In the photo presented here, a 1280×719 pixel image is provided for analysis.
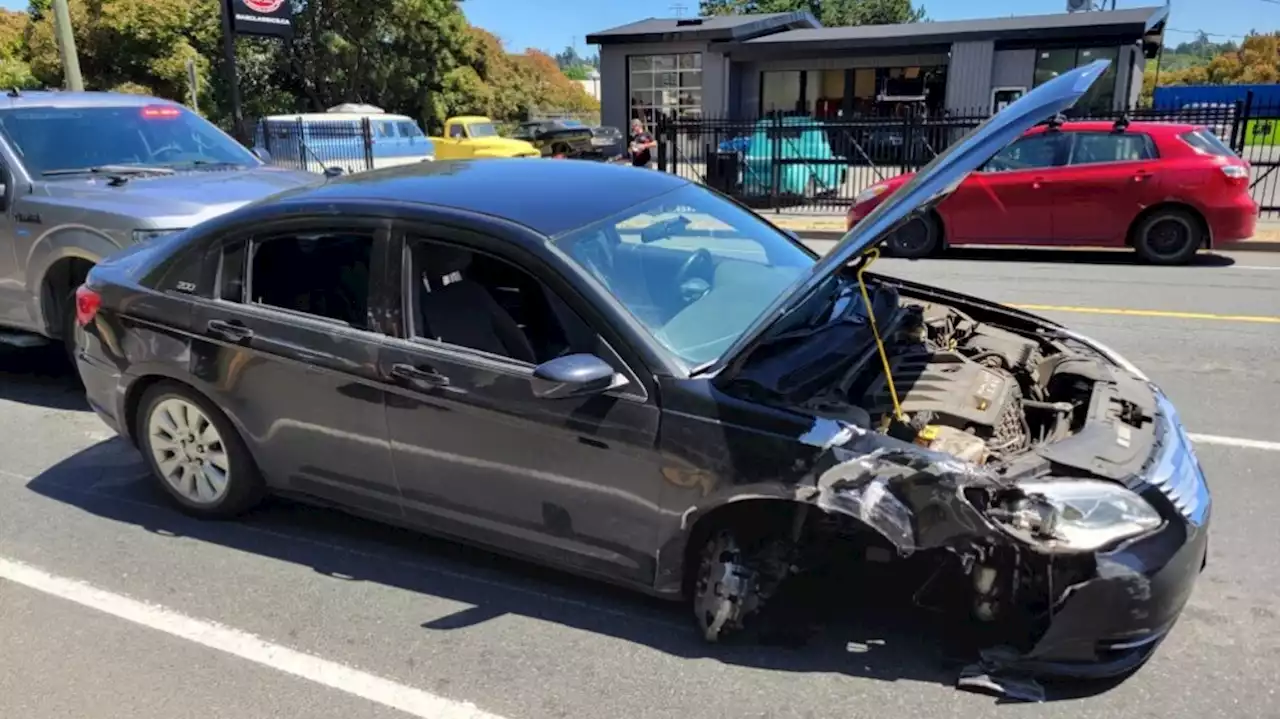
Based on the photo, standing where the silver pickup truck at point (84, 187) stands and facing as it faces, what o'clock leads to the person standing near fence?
The person standing near fence is roughly at 9 o'clock from the silver pickup truck.

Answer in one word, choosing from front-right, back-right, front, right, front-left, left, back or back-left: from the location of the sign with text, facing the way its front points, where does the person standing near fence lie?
front-left

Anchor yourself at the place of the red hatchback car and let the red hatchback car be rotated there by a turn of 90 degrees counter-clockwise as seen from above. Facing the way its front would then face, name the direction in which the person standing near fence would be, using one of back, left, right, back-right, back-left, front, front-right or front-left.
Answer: back-right

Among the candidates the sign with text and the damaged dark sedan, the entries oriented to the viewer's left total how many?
0

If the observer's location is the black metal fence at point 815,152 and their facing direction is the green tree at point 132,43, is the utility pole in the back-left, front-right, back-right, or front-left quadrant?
front-left

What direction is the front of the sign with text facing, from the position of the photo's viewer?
facing the viewer

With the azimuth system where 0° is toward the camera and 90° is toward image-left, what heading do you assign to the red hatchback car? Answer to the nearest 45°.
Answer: approximately 90°

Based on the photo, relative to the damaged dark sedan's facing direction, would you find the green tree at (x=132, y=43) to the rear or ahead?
to the rear

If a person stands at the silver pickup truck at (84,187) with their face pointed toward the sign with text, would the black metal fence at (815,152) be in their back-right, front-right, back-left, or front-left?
front-right

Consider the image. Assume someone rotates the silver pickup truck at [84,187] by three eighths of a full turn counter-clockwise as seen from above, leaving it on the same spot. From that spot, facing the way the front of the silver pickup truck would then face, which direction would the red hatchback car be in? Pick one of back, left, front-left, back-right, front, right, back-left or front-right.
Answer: right

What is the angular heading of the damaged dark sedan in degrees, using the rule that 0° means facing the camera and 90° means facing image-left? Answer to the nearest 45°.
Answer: approximately 315°

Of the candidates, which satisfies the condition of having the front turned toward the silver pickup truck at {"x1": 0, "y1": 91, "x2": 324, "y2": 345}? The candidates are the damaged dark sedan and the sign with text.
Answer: the sign with text

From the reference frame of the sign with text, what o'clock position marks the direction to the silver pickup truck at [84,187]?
The silver pickup truck is roughly at 12 o'clock from the sign with text.

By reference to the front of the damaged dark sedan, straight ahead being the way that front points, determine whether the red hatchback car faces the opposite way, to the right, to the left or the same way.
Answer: the opposite way

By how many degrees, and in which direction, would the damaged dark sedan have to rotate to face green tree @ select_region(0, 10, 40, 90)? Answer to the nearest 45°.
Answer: approximately 180°

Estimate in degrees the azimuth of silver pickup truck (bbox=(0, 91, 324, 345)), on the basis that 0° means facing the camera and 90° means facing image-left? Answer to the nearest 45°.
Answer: approximately 315°

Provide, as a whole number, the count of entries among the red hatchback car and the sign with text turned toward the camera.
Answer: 1

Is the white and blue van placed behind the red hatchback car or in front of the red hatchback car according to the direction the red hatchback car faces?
in front
